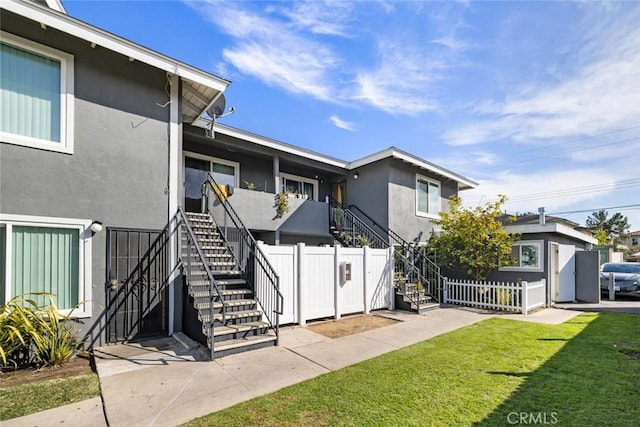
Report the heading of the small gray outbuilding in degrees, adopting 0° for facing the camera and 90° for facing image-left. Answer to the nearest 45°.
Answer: approximately 315°

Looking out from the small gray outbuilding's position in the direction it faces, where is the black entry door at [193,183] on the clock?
The black entry door is roughly at 3 o'clock from the small gray outbuilding.

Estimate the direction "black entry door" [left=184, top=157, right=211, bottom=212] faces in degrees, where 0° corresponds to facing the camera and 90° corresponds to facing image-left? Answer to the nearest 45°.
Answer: approximately 315°

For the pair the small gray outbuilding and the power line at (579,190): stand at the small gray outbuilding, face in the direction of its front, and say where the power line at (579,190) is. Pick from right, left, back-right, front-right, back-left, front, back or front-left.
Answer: back-left
